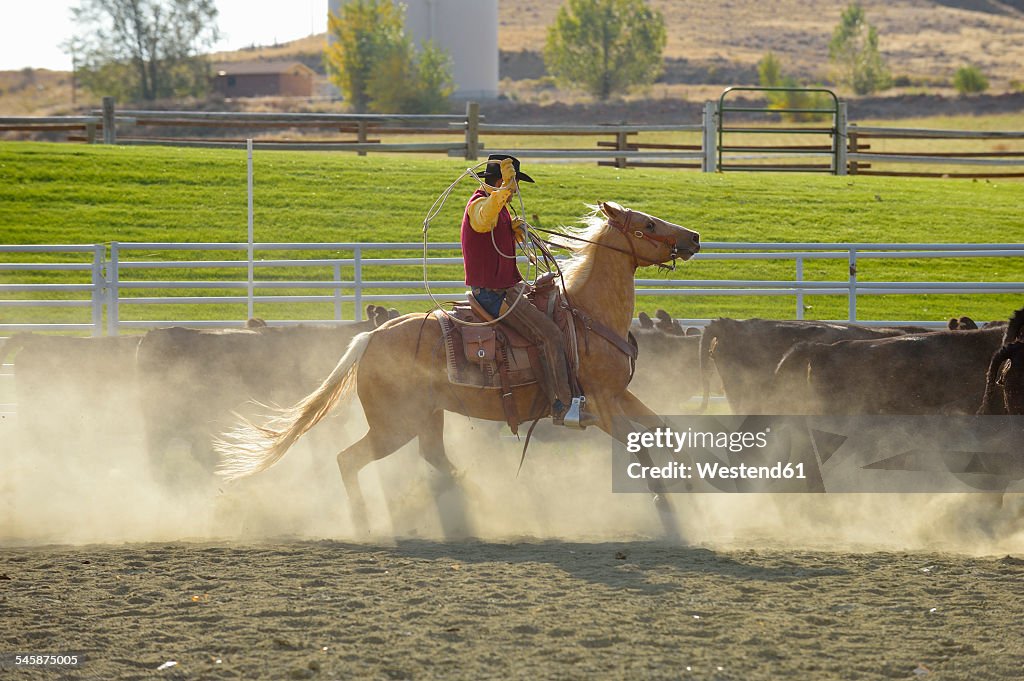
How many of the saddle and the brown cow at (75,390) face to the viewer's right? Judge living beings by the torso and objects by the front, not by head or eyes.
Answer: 2

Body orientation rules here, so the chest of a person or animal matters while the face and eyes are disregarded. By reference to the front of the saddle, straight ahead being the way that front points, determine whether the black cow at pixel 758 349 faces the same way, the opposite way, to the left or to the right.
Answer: the same way

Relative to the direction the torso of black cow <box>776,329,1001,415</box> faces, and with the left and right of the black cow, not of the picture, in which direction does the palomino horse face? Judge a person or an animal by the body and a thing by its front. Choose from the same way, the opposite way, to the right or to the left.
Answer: the same way

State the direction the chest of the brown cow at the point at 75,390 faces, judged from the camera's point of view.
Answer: to the viewer's right

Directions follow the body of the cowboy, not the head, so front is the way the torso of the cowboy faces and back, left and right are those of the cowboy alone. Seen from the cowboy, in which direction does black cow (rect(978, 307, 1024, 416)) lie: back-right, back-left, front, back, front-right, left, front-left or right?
front

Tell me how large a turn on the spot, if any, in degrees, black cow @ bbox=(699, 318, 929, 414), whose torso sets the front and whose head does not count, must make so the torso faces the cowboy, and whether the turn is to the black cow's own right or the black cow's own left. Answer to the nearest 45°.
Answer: approximately 135° to the black cow's own right

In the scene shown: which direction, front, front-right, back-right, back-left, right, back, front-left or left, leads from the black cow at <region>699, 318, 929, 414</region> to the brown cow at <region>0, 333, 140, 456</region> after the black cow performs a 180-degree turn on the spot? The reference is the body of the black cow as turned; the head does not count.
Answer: front

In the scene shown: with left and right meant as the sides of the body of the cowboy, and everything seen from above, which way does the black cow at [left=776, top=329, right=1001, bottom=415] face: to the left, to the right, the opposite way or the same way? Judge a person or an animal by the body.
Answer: the same way

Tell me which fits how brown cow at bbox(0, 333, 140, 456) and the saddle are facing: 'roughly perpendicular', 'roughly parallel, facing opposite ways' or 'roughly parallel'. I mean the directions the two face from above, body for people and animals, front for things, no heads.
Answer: roughly parallel

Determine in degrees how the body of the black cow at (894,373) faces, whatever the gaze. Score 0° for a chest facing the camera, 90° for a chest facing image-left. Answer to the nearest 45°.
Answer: approximately 270°

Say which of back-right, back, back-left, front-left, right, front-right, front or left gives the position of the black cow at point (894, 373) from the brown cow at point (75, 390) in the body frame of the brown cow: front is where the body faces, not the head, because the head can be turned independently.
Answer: front-right

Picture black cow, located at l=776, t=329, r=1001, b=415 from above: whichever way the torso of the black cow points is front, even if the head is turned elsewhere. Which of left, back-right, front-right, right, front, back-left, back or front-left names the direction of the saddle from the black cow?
back-right

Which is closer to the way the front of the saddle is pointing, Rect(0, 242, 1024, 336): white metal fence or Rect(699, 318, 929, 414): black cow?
the black cow

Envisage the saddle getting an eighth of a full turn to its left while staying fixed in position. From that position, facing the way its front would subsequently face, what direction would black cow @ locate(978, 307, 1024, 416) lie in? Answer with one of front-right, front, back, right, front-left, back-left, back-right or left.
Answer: front-right

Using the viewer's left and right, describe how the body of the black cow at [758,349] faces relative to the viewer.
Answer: facing to the right of the viewer

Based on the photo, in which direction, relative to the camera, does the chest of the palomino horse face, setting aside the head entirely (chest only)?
to the viewer's right

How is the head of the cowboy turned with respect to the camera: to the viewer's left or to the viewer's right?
to the viewer's right
